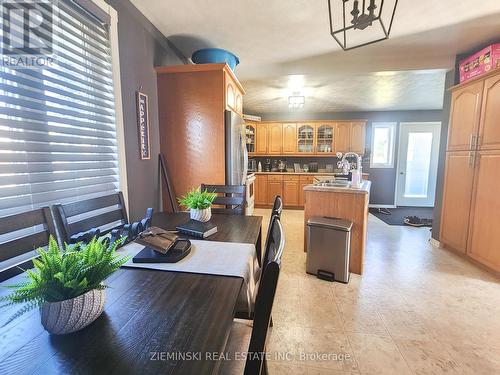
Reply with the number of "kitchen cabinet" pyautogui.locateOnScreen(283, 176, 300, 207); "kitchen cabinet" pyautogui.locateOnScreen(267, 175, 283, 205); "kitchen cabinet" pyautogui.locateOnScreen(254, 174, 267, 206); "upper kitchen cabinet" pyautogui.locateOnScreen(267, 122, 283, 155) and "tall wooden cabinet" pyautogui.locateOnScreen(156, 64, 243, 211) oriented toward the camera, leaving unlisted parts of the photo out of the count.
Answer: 4

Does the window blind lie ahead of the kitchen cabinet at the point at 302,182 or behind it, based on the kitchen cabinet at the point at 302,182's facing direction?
ahead

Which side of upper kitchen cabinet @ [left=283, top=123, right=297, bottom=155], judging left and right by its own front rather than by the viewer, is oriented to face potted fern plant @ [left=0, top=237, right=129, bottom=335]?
front

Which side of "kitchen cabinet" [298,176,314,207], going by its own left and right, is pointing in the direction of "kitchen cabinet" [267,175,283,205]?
right

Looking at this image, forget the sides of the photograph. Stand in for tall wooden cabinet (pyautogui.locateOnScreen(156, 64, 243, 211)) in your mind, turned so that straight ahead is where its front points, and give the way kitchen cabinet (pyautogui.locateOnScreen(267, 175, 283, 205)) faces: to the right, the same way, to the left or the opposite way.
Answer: to the right

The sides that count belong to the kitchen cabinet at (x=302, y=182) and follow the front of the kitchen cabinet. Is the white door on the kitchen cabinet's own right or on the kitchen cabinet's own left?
on the kitchen cabinet's own left

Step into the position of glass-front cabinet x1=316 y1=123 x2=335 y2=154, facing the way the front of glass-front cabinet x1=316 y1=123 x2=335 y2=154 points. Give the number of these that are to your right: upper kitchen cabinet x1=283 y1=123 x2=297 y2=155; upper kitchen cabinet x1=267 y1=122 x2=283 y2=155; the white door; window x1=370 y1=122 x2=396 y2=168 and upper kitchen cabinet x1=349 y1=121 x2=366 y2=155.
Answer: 2

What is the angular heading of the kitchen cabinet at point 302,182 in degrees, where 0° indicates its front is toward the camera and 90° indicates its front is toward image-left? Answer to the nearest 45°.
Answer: approximately 0°

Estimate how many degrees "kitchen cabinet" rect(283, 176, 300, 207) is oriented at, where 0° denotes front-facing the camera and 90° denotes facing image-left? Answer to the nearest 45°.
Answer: approximately 0°
